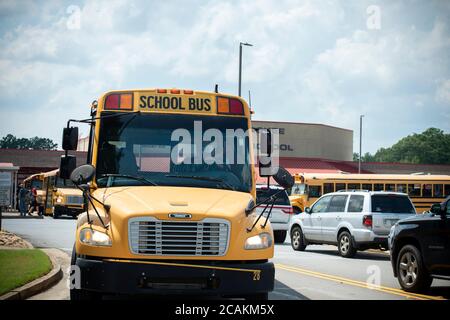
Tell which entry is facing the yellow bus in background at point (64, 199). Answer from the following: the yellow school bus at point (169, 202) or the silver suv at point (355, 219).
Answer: the silver suv

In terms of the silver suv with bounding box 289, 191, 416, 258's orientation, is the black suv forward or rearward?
rearward

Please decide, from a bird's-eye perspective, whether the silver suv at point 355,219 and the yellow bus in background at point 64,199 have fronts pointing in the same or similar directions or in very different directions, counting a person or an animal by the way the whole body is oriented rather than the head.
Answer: very different directions

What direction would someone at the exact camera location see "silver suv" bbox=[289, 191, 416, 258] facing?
facing away from the viewer and to the left of the viewer

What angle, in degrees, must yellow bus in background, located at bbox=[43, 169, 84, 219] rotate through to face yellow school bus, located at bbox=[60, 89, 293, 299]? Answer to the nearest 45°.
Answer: approximately 45° to its right

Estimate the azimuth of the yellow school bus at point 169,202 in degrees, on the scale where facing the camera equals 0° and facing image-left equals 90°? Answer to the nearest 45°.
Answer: approximately 0°

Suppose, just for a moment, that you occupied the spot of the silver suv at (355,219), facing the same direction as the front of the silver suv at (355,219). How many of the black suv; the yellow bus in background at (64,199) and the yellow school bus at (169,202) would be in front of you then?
1

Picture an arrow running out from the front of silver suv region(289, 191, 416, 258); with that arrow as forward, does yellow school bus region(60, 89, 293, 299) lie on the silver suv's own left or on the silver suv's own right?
on the silver suv's own left

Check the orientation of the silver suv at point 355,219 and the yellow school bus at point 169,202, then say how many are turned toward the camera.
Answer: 1

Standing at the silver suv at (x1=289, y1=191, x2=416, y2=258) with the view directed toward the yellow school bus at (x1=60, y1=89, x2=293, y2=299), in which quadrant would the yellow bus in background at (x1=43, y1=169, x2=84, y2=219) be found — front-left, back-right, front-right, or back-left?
back-right

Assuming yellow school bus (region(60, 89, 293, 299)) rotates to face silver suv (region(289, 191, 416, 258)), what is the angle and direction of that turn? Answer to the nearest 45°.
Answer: approximately 135° to its left
